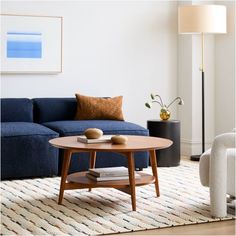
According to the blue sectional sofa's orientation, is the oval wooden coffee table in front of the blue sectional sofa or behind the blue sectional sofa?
in front

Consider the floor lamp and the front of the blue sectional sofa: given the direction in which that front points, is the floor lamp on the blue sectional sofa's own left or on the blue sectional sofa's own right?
on the blue sectional sofa's own left

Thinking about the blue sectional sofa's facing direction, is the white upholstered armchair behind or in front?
in front

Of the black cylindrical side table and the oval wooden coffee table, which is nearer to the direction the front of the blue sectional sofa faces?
the oval wooden coffee table

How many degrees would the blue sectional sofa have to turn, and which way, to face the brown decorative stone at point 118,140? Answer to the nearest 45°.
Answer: approximately 45° to its left

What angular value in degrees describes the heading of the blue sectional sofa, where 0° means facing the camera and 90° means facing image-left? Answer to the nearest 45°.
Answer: approximately 0°
